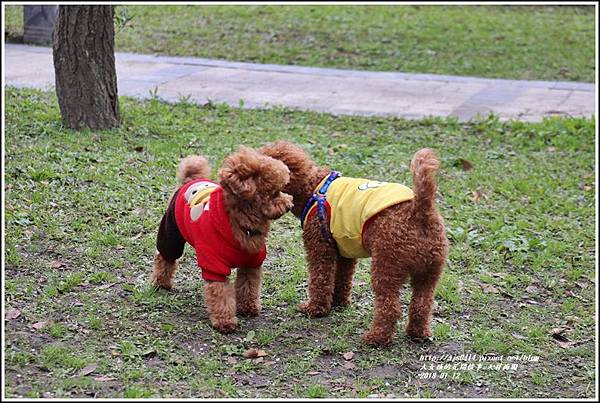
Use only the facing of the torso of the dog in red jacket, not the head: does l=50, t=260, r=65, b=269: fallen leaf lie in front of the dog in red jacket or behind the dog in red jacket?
behind

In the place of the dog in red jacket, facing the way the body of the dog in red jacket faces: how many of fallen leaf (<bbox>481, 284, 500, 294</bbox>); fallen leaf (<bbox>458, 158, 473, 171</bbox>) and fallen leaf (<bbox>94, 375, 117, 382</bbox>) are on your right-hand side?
1

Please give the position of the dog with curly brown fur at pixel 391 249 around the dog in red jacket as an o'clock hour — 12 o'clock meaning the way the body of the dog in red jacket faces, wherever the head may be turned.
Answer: The dog with curly brown fur is roughly at 11 o'clock from the dog in red jacket.

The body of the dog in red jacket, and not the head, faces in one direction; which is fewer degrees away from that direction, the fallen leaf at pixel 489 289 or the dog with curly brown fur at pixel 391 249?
the dog with curly brown fur

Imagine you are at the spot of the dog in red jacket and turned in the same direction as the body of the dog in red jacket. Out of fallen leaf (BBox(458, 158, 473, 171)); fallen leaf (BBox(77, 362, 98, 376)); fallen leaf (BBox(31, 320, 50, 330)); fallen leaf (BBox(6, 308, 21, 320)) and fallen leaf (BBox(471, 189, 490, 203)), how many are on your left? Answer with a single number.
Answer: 2

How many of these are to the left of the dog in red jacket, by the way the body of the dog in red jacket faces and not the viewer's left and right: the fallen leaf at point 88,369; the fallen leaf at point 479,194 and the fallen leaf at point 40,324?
1

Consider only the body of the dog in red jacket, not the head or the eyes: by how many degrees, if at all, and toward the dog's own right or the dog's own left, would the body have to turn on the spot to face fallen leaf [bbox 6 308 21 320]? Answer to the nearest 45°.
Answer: approximately 135° to the dog's own right

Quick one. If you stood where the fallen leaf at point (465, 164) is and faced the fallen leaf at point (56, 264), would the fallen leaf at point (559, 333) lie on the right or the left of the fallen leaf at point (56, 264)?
left

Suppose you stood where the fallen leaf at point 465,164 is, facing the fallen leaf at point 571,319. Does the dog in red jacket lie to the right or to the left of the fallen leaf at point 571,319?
right

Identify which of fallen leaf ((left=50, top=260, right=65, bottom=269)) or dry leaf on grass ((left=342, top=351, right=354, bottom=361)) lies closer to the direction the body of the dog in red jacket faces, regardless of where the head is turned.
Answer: the dry leaf on grass

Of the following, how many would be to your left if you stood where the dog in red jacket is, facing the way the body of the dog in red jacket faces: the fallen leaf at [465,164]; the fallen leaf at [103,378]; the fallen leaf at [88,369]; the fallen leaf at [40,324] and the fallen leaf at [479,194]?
2

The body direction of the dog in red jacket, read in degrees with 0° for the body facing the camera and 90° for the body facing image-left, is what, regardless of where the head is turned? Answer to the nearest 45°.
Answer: approximately 315°

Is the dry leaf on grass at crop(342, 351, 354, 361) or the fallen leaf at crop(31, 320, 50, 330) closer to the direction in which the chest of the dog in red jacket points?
the dry leaf on grass
